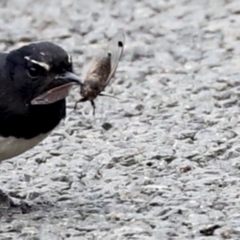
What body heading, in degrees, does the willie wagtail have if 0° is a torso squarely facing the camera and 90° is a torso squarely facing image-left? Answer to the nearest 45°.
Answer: approximately 315°
